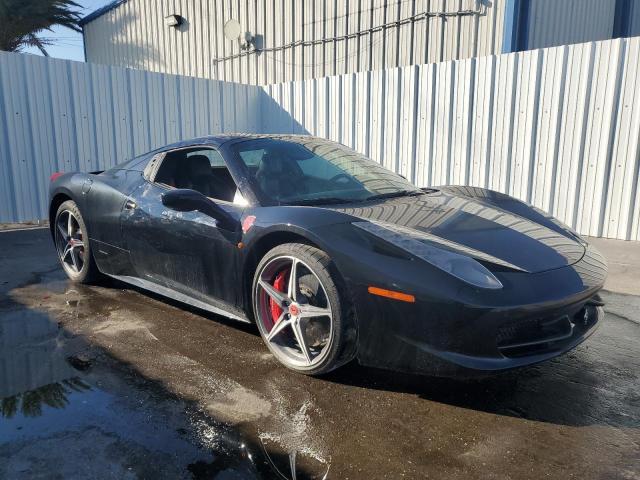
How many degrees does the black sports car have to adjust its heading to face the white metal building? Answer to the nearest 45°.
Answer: approximately 135° to its left

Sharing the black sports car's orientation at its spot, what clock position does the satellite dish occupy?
The satellite dish is roughly at 7 o'clock from the black sports car.

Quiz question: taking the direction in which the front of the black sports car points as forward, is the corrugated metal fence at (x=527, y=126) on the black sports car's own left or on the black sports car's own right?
on the black sports car's own left

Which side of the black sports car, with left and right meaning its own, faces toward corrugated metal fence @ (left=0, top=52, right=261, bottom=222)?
back

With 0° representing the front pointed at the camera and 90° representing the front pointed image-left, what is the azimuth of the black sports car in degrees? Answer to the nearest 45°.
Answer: approximately 315°

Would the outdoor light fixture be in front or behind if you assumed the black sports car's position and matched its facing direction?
behind
